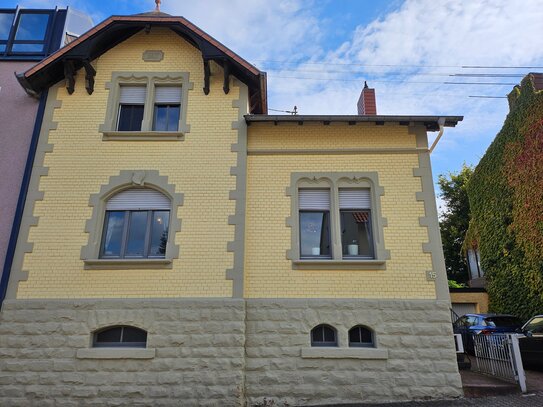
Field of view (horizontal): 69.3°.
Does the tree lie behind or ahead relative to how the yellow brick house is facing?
behind

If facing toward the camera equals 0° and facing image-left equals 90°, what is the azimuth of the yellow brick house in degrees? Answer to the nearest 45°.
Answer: approximately 0°

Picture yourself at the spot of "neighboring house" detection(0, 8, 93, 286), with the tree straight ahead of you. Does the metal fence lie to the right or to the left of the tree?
right

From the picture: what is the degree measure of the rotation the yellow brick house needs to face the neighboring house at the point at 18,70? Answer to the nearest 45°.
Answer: approximately 90° to its right

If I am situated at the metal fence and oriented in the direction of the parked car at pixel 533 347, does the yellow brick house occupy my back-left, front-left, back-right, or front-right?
back-left

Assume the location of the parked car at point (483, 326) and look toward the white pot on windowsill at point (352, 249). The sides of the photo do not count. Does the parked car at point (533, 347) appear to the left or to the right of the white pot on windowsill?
left

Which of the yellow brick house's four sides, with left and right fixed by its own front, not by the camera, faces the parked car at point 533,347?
left
